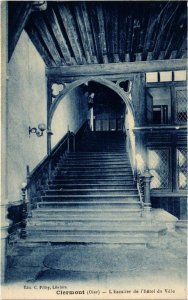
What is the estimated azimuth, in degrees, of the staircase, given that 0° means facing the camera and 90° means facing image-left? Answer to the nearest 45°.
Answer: approximately 0°

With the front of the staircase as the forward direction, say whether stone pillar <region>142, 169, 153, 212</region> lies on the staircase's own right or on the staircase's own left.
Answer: on the staircase's own left
